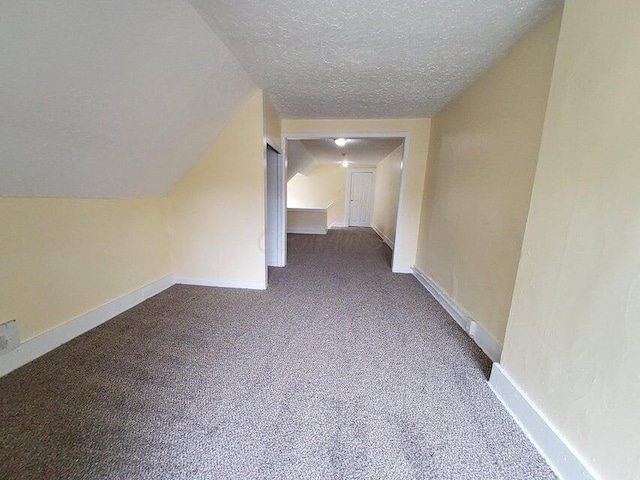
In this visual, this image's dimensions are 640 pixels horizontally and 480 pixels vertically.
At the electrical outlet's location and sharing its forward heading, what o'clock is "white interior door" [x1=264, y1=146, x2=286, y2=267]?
The white interior door is roughly at 10 o'clock from the electrical outlet.

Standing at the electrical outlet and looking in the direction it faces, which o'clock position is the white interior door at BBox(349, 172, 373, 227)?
The white interior door is roughly at 10 o'clock from the electrical outlet.

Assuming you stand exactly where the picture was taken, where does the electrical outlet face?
facing the viewer and to the right of the viewer
